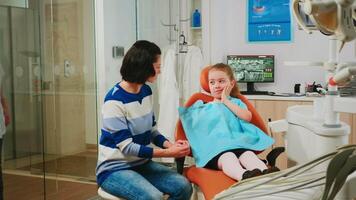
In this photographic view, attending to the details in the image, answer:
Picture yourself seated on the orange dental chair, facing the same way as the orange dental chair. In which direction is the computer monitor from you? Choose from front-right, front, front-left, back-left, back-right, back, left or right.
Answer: back-left

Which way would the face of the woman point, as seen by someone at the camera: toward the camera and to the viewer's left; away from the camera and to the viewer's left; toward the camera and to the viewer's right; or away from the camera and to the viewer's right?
away from the camera and to the viewer's right

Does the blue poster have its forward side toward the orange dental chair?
yes

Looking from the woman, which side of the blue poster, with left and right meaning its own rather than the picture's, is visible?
front

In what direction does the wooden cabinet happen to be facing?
toward the camera

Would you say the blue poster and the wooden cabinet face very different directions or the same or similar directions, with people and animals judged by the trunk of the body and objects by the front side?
same or similar directions

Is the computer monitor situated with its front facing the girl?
yes

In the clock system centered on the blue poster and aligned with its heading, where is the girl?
The girl is roughly at 12 o'clock from the blue poster.

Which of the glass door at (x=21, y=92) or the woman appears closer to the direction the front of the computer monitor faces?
the woman

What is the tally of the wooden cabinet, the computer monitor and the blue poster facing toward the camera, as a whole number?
3

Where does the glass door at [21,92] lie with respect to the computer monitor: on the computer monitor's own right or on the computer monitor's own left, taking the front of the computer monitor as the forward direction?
on the computer monitor's own right

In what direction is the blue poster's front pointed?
toward the camera

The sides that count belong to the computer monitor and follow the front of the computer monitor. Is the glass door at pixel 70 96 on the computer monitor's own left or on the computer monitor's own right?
on the computer monitor's own right

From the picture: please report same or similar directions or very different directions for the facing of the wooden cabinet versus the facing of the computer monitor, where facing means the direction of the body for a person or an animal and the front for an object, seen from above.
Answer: same or similar directions
